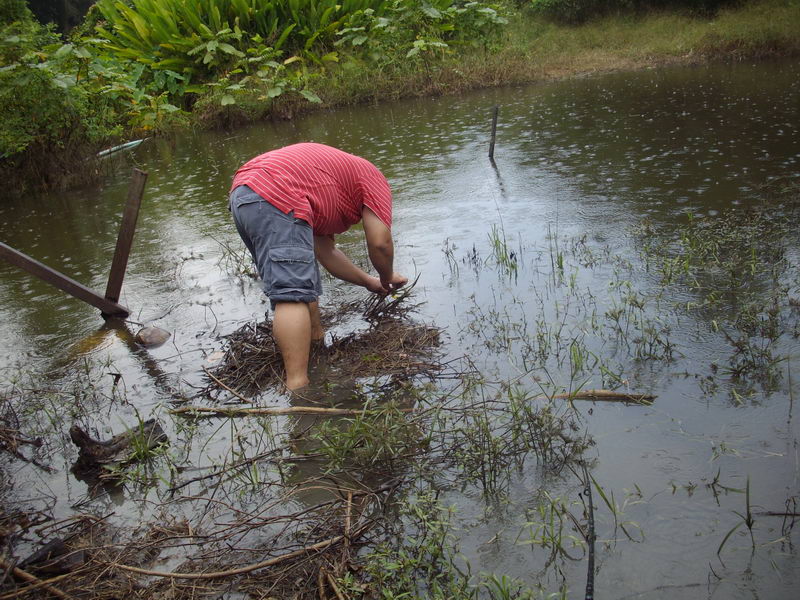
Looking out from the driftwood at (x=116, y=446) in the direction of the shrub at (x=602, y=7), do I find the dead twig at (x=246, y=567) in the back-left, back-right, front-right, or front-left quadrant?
back-right

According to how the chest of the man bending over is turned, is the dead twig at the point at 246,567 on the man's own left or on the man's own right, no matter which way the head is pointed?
on the man's own right

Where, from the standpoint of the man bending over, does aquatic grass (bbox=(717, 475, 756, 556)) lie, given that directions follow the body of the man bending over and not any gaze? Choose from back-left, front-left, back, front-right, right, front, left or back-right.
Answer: front-right

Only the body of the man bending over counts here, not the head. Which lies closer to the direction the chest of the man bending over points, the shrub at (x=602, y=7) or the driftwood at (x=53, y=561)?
the shrub

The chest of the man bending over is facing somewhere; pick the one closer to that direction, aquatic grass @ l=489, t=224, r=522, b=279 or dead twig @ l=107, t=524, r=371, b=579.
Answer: the aquatic grass

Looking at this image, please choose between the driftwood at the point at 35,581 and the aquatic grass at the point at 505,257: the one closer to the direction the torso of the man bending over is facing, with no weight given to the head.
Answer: the aquatic grass

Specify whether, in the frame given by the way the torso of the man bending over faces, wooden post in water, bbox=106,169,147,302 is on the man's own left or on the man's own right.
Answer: on the man's own left

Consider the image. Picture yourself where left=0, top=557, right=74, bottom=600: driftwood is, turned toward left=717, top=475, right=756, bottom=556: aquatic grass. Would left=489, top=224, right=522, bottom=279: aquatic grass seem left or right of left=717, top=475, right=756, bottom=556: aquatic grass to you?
left

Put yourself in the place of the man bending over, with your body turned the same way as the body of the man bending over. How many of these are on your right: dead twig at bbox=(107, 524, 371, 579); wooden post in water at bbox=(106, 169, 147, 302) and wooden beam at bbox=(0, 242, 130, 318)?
1

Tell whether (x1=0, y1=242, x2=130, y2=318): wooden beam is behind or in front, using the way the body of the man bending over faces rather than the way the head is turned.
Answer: behind

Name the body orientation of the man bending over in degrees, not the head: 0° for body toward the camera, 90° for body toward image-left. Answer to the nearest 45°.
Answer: approximately 270°

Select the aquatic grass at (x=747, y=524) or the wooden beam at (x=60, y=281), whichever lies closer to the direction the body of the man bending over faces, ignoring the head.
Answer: the aquatic grass
